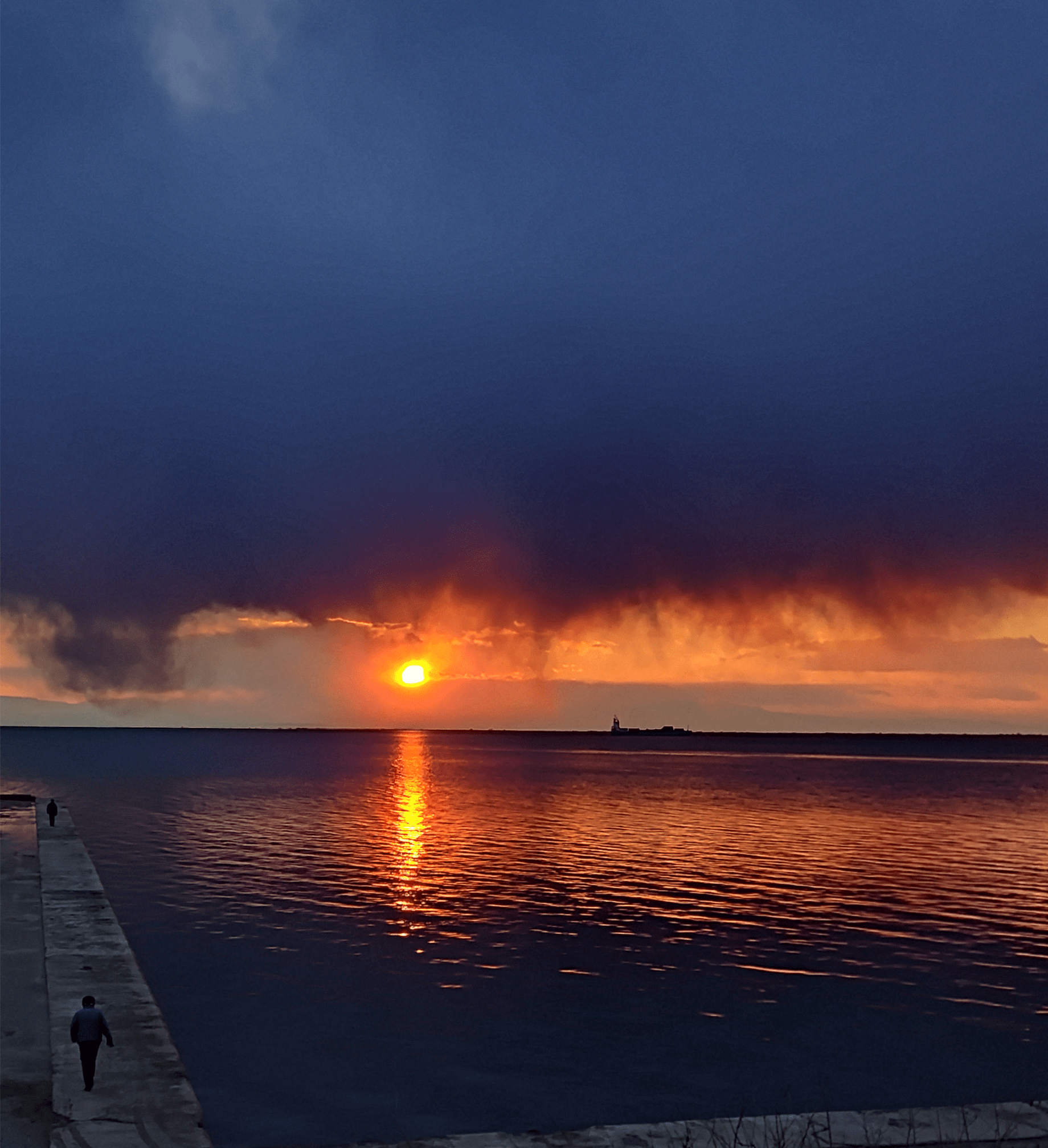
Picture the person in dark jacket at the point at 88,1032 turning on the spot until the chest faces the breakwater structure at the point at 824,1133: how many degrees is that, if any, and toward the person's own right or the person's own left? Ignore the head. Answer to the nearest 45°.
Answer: approximately 135° to the person's own right

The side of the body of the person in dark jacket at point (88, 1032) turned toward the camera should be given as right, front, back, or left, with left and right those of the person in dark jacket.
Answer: back
